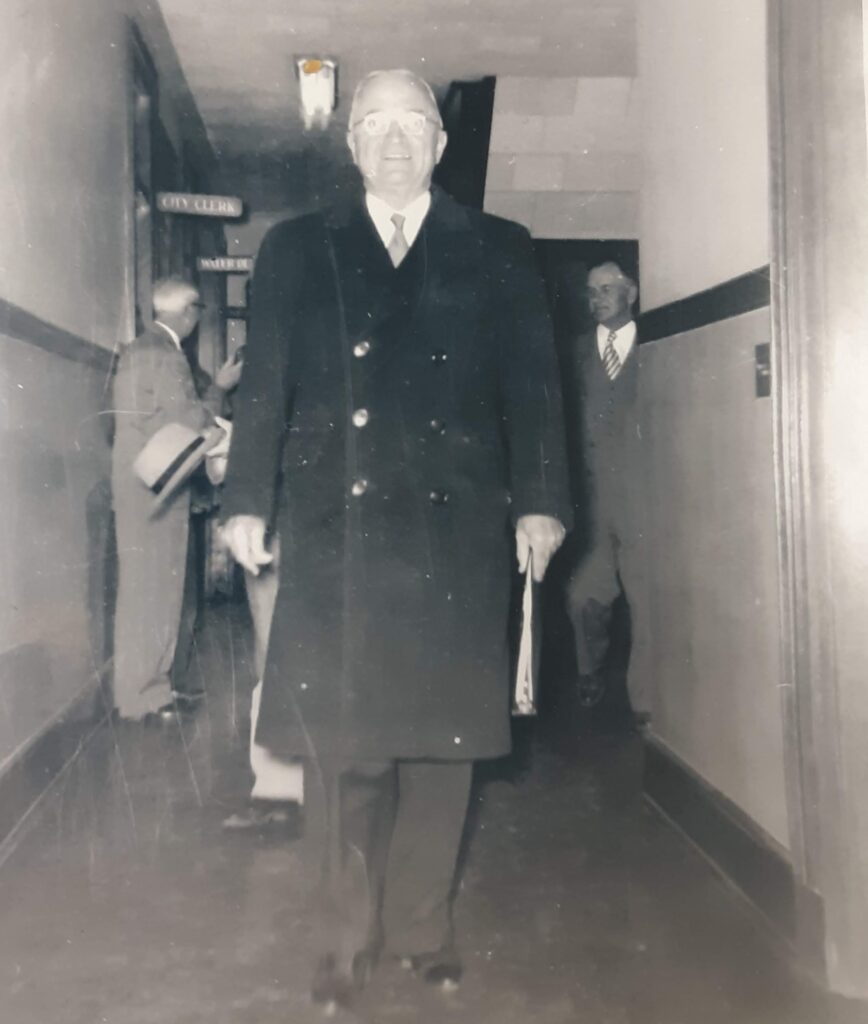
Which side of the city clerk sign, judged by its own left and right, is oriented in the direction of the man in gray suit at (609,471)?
left

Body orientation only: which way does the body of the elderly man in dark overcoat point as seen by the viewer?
toward the camera

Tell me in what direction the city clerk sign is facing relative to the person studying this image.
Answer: facing the viewer

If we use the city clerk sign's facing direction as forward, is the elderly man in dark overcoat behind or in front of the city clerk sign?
in front

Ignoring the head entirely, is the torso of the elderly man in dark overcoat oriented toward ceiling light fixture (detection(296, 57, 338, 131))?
no

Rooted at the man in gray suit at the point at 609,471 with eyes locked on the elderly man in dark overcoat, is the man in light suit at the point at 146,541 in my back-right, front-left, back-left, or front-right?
front-right

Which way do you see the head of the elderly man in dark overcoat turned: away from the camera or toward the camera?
toward the camera

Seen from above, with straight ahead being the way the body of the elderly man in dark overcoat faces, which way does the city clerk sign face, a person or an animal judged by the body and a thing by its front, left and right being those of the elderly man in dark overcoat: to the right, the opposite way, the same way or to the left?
the same way

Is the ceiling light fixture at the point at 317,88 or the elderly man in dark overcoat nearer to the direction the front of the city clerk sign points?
the elderly man in dark overcoat

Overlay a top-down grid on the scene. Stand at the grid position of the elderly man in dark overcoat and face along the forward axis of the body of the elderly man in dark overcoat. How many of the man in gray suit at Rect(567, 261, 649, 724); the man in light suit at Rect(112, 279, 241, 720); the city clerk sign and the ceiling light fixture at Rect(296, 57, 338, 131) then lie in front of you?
0

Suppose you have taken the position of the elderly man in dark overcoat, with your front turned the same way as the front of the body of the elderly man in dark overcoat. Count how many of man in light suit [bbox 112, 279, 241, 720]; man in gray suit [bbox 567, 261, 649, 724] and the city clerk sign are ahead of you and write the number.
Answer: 0

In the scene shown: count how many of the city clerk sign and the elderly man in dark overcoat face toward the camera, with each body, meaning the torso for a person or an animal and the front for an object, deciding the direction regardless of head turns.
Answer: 2

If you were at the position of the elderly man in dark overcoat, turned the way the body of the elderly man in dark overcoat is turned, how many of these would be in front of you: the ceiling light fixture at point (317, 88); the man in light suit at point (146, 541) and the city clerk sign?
0
